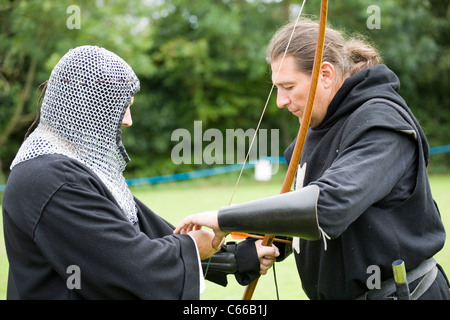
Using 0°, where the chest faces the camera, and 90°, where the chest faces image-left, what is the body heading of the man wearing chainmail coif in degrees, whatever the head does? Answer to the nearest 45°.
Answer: approximately 270°

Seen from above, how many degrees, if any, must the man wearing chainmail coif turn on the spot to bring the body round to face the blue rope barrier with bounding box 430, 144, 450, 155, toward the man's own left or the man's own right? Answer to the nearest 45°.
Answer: approximately 45° to the man's own left

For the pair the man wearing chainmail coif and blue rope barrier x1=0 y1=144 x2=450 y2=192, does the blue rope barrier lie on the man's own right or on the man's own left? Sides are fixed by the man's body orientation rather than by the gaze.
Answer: on the man's own left
